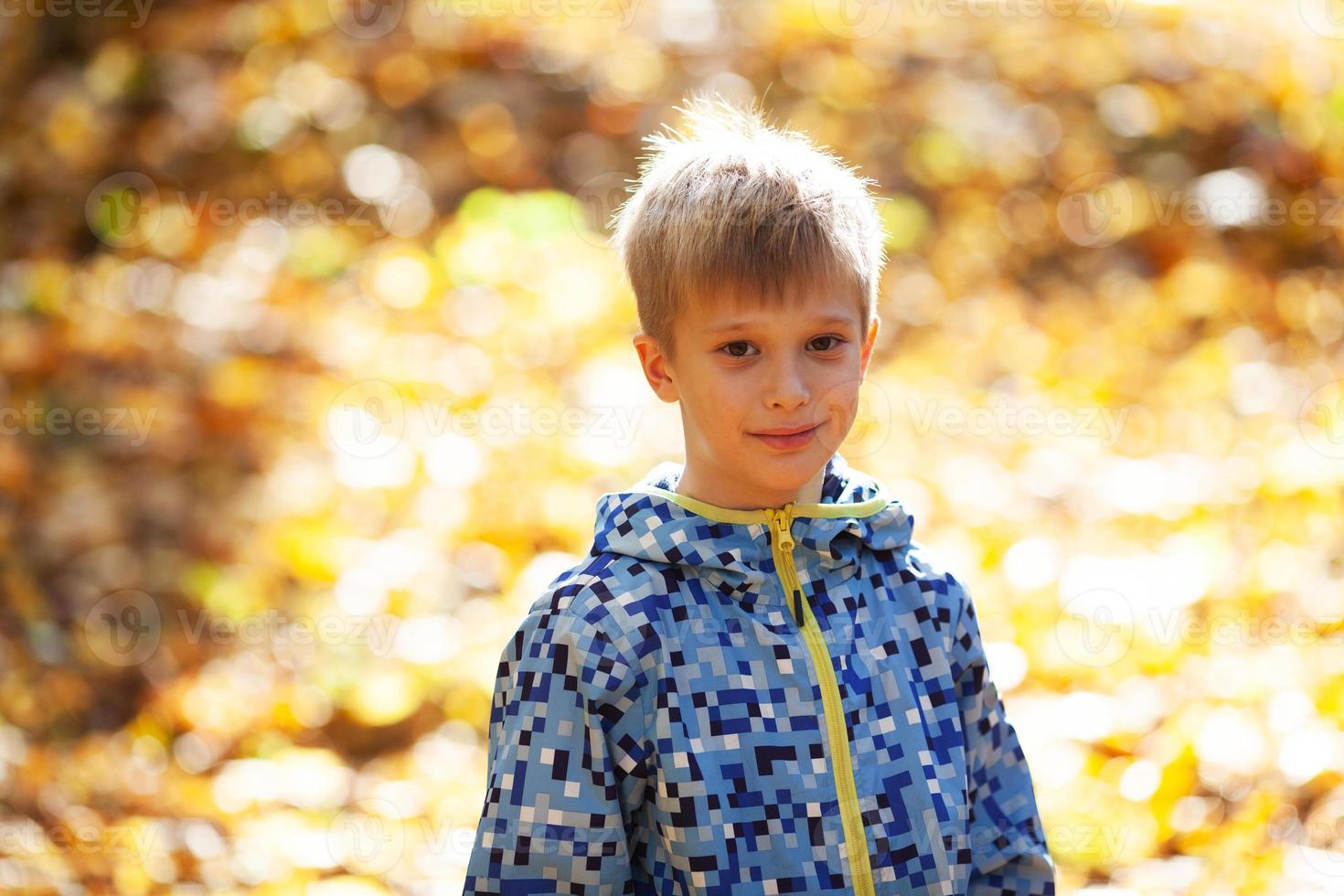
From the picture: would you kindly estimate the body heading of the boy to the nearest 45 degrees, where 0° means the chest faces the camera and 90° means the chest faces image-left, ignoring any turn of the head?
approximately 315°
